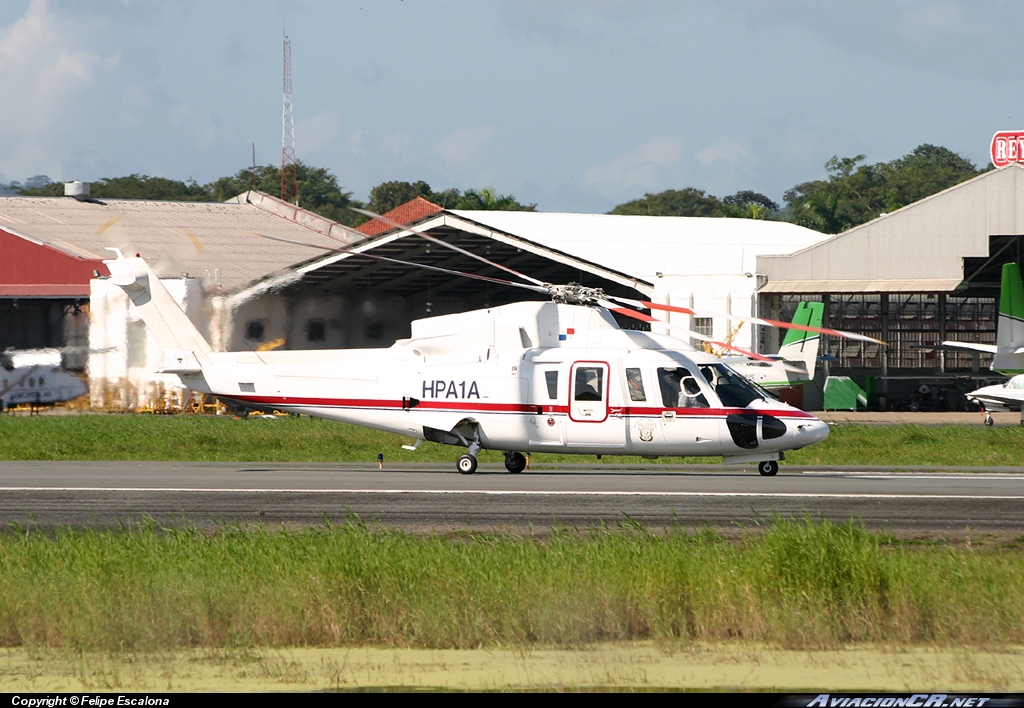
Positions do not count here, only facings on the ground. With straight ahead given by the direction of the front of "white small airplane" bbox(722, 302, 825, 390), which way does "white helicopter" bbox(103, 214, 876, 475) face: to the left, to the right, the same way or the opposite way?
the opposite way

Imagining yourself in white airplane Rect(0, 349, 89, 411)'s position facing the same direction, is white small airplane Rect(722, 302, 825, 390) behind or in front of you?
in front

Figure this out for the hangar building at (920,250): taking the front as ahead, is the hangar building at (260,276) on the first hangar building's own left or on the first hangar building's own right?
on the first hangar building's own right

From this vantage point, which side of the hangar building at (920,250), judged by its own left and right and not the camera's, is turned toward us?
front

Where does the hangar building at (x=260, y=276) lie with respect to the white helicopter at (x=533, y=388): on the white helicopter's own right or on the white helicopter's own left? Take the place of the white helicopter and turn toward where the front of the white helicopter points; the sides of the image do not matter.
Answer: on the white helicopter's own left

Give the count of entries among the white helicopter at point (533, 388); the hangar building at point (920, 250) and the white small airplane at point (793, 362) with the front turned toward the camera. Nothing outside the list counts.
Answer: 1

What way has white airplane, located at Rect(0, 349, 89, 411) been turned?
to the viewer's right

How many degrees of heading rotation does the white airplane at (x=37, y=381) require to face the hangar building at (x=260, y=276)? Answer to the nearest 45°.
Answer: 0° — it already faces it

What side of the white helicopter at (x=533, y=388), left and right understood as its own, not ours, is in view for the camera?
right

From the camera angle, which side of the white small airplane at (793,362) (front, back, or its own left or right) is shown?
left

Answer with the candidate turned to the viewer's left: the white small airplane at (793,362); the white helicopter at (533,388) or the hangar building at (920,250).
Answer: the white small airplane

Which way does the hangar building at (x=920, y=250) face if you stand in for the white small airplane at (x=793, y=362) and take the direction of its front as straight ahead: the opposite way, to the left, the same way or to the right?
to the left

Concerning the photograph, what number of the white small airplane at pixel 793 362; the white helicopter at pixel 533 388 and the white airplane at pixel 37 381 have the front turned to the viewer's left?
1

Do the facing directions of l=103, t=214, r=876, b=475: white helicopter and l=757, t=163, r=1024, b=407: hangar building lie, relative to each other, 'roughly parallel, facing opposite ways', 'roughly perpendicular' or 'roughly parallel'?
roughly perpendicular
